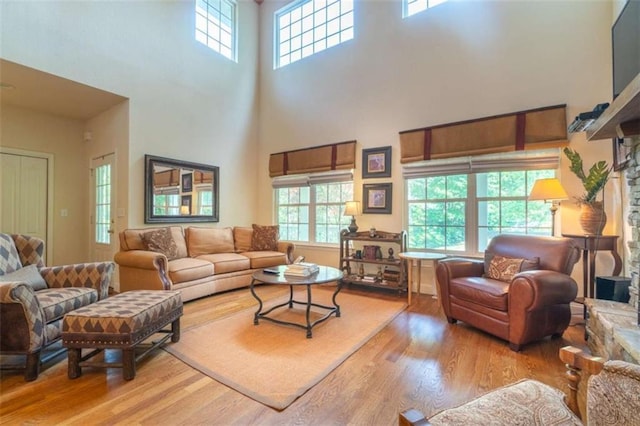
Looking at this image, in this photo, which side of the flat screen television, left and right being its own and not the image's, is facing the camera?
left

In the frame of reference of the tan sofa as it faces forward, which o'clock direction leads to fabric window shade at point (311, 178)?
The fabric window shade is roughly at 10 o'clock from the tan sofa.

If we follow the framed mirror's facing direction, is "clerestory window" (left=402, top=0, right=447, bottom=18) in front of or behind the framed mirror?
in front

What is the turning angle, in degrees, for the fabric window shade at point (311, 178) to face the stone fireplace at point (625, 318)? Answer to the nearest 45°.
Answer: approximately 90° to its left

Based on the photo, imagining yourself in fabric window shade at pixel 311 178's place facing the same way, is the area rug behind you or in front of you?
in front

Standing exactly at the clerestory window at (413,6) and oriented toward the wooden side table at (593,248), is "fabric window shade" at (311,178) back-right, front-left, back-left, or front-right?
back-right

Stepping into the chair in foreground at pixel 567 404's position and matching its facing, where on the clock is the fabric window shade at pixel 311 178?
The fabric window shade is roughly at 12 o'clock from the chair in foreground.

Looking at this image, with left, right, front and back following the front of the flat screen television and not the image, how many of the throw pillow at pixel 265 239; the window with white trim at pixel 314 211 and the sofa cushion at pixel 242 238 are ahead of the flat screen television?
3

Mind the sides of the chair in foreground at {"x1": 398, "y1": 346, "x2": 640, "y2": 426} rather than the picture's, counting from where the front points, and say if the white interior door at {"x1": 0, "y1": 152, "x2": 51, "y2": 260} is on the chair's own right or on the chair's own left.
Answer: on the chair's own left

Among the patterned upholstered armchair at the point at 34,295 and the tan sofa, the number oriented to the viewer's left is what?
0

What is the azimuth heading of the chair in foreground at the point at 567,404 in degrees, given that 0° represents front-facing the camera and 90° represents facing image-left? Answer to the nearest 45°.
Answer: approximately 135°

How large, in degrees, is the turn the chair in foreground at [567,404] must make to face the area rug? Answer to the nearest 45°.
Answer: approximately 45° to its left
